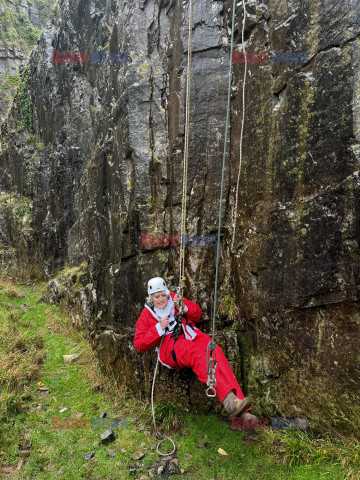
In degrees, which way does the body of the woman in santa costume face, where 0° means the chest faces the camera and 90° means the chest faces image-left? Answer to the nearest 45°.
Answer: approximately 315°
